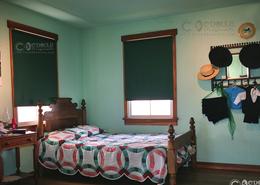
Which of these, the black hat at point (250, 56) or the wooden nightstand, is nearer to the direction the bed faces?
the black hat

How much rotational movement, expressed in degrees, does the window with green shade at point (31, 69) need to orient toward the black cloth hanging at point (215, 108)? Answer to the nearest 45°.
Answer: approximately 45° to its left

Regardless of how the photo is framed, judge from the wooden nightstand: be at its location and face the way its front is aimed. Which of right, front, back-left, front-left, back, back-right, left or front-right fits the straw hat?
front-left

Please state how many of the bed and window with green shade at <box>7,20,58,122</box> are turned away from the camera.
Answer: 0

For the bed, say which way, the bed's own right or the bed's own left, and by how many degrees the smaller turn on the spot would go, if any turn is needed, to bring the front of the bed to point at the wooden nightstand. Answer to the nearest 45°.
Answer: approximately 135° to the bed's own right

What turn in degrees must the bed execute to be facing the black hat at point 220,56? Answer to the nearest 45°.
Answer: approximately 45° to its left

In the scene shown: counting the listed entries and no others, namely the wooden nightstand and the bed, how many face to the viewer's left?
0

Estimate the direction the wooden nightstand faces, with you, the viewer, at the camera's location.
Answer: facing the viewer and to the right of the viewer

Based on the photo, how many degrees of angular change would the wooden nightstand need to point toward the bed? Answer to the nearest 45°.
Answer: approximately 45° to its left

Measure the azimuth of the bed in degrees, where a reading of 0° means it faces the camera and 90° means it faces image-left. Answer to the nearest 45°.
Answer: approximately 315°

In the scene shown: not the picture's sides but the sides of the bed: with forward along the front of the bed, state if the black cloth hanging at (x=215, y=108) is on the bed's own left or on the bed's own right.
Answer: on the bed's own left

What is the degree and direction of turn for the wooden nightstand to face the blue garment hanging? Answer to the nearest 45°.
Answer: approximately 45° to its left

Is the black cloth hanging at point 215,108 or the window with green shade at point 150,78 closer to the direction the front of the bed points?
the black cloth hanging
